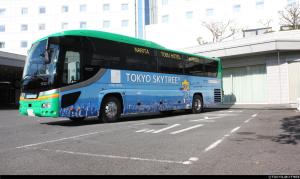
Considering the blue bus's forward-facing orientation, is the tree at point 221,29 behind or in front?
behind

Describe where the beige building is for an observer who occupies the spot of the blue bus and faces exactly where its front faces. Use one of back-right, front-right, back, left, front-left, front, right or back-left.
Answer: back

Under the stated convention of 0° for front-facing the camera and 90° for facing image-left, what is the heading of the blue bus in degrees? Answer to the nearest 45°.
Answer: approximately 45°

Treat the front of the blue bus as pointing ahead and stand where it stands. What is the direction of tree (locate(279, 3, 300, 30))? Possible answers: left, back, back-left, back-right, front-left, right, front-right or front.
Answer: back
